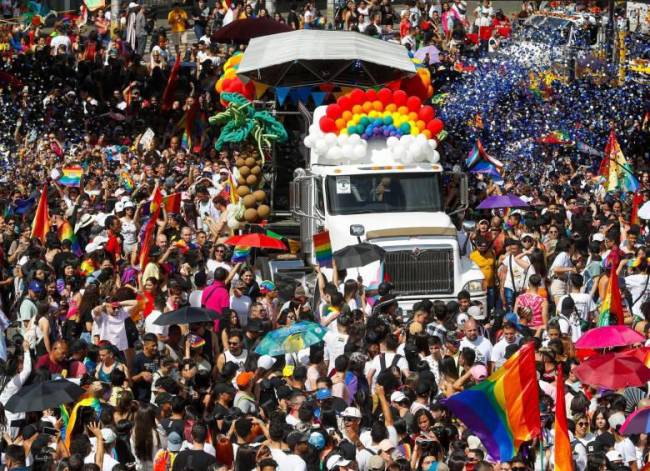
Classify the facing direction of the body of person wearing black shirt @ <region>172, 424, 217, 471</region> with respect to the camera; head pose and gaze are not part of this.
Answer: away from the camera

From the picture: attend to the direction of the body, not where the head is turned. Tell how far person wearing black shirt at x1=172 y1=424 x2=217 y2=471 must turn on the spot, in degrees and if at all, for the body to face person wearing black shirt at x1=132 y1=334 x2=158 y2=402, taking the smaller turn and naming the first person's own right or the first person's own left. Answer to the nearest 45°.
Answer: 0° — they already face them
